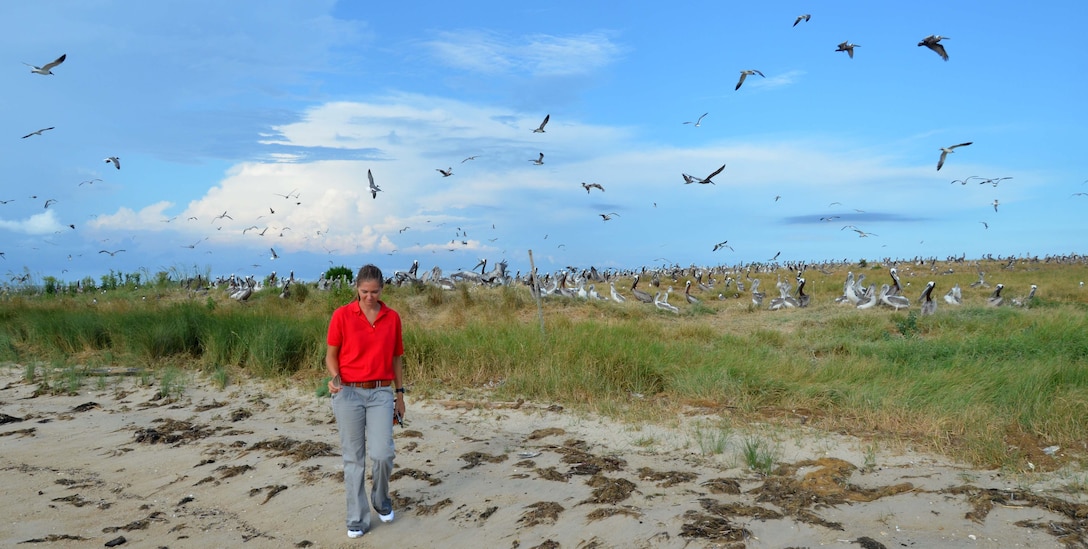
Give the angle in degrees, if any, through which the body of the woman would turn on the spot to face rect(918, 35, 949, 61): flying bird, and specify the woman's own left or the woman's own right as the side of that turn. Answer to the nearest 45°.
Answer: approximately 135° to the woman's own left

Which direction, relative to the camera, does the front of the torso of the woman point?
toward the camera

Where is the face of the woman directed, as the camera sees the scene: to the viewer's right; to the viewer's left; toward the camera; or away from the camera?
toward the camera
